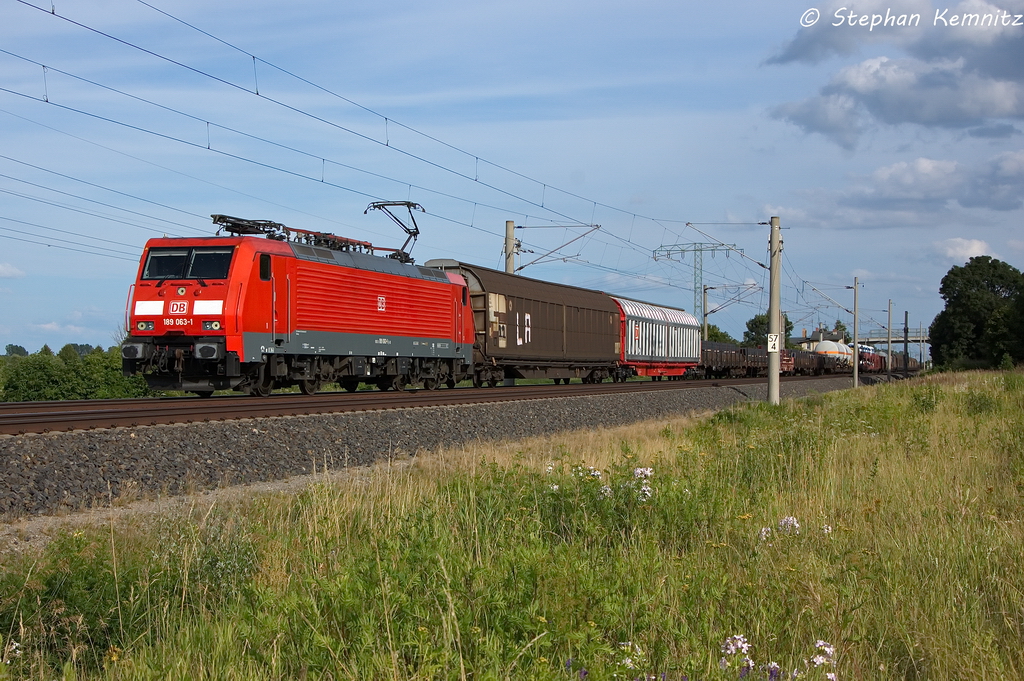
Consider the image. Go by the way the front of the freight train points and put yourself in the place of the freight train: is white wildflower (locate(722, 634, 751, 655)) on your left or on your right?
on your left

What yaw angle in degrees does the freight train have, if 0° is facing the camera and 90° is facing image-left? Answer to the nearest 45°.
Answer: approximately 45°

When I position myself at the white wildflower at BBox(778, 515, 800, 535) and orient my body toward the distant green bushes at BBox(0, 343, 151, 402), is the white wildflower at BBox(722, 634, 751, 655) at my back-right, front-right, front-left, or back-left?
back-left

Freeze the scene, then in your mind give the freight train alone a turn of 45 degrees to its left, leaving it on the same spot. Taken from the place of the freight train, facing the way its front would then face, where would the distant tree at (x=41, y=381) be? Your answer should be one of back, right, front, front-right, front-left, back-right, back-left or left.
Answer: back-right

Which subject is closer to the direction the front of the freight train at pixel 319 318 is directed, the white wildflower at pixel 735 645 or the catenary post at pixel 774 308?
the white wildflower

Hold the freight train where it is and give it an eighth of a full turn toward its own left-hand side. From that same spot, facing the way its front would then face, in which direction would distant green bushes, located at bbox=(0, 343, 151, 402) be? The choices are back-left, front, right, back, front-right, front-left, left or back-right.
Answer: back-right

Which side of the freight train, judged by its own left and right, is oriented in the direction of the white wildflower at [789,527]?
left
